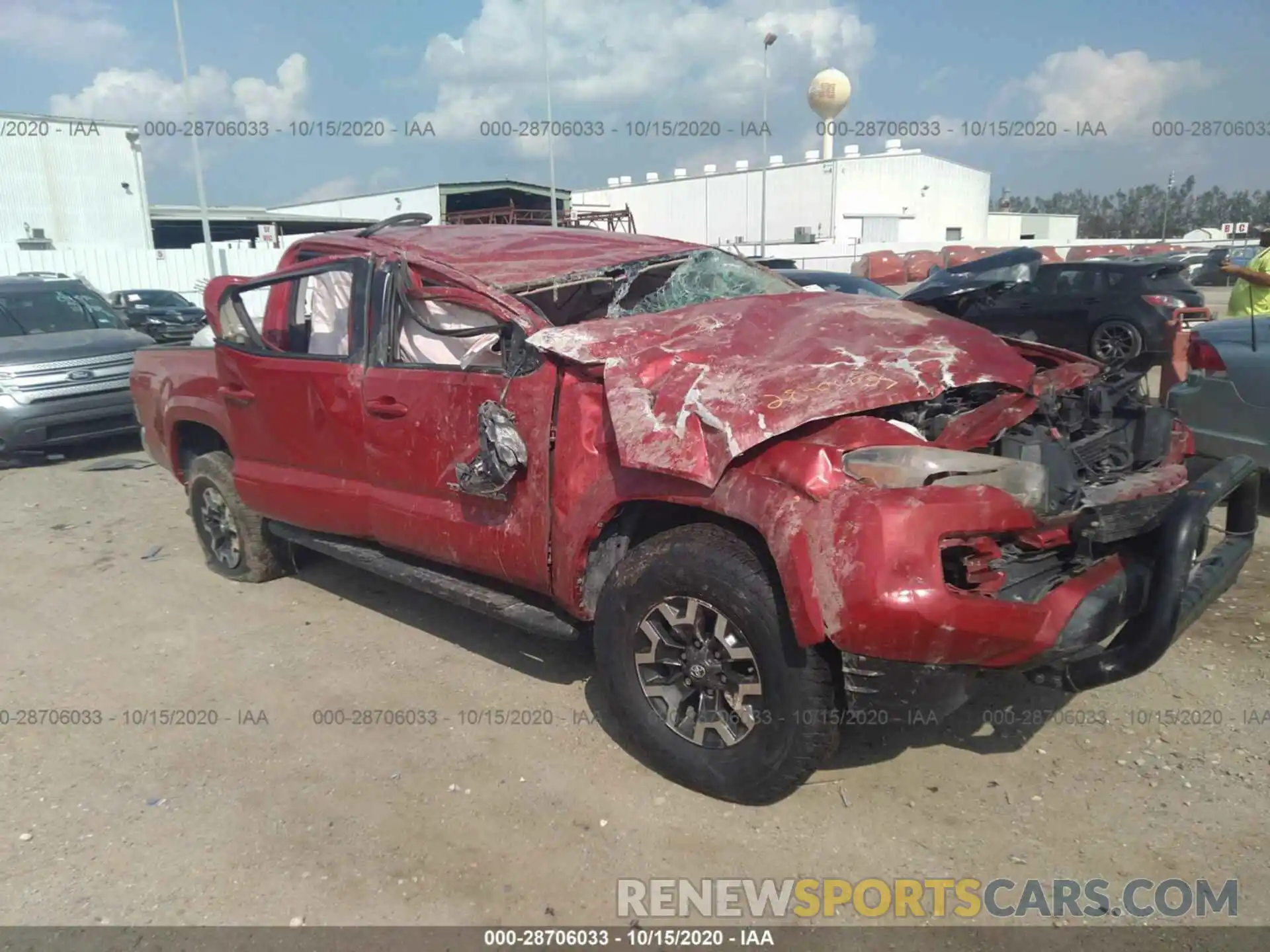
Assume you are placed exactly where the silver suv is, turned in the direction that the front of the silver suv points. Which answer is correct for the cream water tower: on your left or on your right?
on your left

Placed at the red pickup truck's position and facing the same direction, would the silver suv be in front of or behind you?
behind

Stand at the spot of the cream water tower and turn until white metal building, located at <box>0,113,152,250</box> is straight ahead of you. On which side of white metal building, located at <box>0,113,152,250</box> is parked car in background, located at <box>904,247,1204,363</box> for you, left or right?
left

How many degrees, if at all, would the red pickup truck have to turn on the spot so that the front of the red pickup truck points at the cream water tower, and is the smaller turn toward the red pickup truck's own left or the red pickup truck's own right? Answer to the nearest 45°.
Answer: approximately 135° to the red pickup truck's own left

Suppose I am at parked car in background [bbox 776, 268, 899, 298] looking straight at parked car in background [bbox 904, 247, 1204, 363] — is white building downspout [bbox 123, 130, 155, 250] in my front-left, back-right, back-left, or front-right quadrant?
back-left
